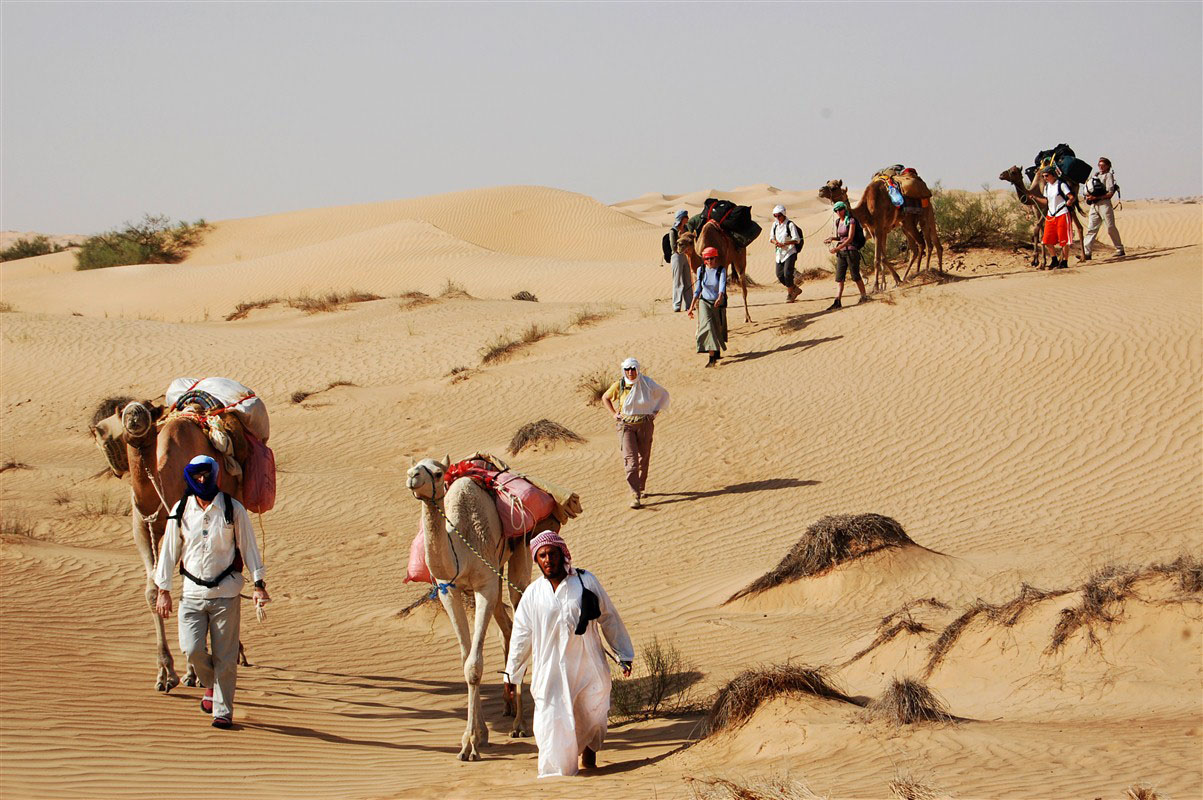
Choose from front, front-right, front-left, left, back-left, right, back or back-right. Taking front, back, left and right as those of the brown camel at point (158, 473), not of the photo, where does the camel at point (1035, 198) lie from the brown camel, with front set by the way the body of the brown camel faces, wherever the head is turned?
back

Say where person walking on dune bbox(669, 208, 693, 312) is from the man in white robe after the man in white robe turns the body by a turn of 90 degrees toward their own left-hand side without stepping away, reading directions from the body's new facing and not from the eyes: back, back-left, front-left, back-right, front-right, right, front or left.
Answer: left

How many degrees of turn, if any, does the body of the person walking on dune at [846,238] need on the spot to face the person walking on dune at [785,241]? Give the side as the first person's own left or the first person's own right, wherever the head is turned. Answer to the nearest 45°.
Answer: approximately 90° to the first person's own right

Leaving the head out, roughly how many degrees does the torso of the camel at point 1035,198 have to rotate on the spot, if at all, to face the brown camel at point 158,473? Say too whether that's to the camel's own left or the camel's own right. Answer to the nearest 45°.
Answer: approximately 45° to the camel's own left

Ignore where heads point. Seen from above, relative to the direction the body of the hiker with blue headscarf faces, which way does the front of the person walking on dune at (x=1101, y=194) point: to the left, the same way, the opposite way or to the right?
to the right

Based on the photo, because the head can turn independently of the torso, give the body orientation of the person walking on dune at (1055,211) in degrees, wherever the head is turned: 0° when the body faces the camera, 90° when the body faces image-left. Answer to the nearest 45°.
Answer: approximately 45°

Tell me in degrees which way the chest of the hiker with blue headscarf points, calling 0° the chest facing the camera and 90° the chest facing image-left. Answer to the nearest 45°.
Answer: approximately 0°

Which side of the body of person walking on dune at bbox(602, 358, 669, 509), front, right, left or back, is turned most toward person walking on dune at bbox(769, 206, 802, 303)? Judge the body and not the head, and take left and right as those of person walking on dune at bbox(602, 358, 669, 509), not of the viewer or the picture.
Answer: back

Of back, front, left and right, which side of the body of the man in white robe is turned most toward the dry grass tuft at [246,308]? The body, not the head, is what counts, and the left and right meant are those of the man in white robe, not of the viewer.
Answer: back

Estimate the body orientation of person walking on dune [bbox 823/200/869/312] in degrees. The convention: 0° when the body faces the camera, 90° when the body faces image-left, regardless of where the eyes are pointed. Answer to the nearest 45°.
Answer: approximately 45°

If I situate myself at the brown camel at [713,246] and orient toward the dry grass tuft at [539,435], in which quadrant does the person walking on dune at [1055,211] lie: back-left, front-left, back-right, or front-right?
back-left

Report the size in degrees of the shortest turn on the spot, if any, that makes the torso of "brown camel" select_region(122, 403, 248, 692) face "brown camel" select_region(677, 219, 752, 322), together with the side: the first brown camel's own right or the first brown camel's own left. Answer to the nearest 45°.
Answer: approximately 180°

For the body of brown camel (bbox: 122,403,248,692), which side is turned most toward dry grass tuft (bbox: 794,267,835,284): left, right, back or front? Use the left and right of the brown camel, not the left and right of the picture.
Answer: back
